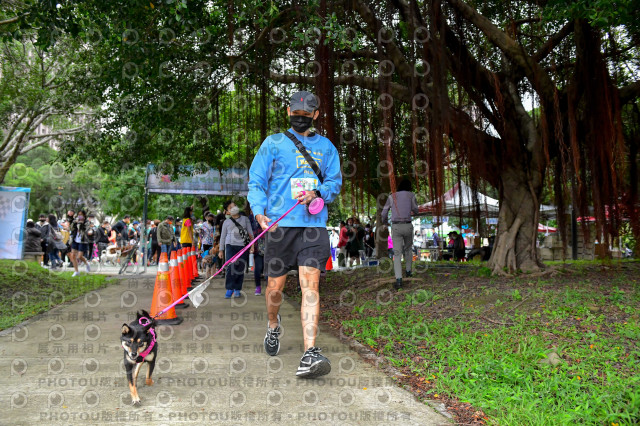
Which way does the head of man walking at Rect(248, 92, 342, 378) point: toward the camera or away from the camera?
toward the camera

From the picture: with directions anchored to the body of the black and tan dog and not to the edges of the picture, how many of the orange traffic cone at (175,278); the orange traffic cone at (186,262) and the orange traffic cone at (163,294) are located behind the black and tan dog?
3

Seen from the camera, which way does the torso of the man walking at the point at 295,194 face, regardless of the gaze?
toward the camera

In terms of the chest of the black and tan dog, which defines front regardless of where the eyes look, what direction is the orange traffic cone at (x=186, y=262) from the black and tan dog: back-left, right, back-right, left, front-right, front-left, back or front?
back

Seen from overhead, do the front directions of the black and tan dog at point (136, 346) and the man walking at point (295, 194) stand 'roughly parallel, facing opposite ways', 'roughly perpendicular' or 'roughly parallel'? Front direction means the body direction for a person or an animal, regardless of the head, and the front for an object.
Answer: roughly parallel

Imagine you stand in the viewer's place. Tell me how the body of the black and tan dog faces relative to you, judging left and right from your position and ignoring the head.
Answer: facing the viewer

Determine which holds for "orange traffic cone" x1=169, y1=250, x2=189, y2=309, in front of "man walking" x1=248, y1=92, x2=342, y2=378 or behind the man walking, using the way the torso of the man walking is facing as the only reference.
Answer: behind

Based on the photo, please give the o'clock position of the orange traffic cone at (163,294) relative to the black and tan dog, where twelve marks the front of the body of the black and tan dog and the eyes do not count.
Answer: The orange traffic cone is roughly at 6 o'clock from the black and tan dog.

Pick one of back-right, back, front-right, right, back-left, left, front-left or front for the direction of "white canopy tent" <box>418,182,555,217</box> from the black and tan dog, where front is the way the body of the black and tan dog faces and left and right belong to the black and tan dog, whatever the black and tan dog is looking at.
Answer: back-left

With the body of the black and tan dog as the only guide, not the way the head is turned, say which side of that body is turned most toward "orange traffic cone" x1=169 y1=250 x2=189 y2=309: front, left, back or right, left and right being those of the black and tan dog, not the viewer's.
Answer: back

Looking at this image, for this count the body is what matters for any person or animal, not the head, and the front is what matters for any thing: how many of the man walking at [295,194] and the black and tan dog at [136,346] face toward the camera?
2
